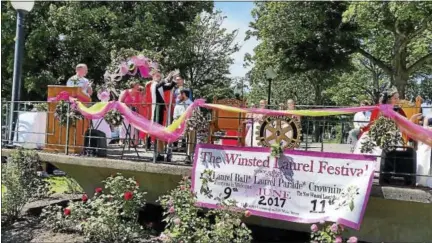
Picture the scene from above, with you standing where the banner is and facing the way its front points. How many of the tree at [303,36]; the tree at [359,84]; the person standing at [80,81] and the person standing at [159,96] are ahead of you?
0

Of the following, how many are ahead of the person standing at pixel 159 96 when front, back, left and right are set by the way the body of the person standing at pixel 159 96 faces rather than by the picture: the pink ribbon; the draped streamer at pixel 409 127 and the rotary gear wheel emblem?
2

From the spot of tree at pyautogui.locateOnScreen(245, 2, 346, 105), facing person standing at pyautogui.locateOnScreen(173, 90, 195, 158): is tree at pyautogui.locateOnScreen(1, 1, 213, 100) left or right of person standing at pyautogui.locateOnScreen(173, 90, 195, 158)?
right

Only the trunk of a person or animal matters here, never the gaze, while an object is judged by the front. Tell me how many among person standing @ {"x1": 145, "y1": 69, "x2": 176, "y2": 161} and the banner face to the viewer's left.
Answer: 0

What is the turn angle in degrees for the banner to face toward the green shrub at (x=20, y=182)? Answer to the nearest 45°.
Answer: approximately 90° to its right

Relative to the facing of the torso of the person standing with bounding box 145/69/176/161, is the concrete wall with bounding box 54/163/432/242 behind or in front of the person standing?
in front

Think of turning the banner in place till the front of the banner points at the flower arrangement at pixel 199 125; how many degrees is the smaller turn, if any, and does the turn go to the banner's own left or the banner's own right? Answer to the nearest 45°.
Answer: approximately 135° to the banner's own right

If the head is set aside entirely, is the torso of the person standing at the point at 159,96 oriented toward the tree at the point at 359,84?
no

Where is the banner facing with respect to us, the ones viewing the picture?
facing the viewer

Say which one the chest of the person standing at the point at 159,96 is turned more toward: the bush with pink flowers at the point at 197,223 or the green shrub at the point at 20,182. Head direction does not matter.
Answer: the bush with pink flowers

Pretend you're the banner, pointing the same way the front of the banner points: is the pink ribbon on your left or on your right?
on your right

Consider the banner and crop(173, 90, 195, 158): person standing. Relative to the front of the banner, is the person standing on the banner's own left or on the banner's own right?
on the banner's own right

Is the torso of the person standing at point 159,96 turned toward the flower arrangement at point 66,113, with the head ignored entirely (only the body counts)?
no

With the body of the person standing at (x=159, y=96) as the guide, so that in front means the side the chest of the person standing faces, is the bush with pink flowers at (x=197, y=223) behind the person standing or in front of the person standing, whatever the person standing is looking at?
in front

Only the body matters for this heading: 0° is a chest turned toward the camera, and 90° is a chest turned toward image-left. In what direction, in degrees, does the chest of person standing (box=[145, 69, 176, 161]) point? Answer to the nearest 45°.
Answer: approximately 315°
